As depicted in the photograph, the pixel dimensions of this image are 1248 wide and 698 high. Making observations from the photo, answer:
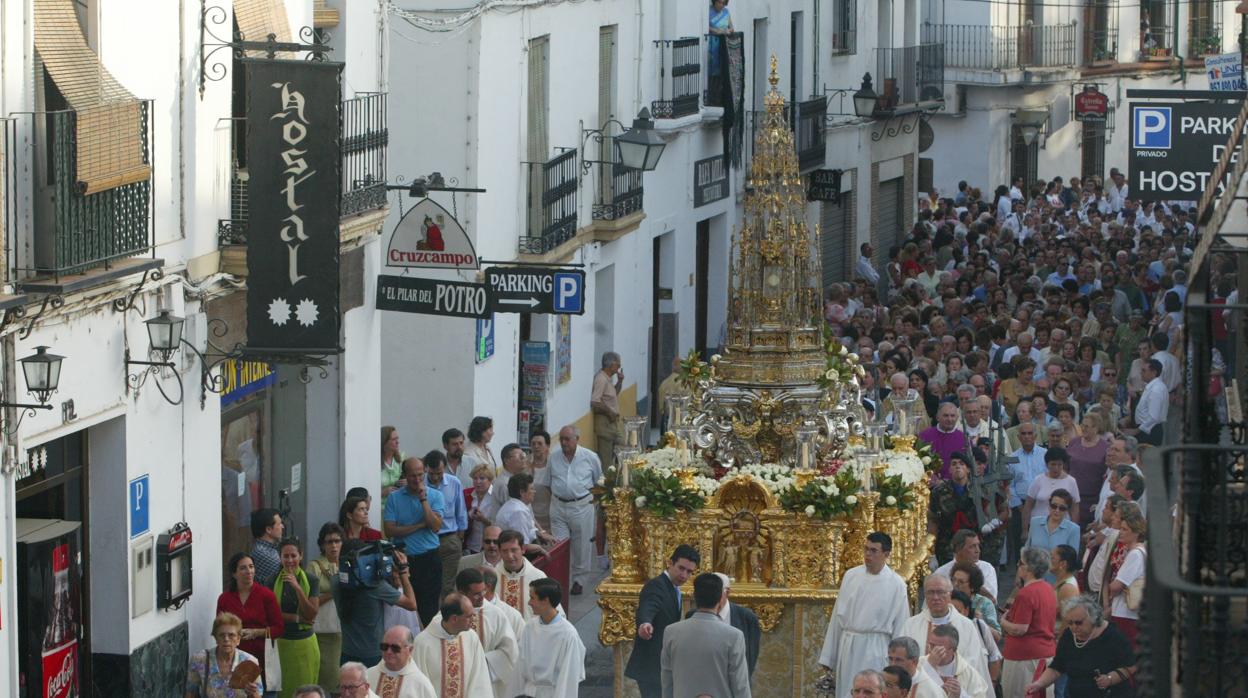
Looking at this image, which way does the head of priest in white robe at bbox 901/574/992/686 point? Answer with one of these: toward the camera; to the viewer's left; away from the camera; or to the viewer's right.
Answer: toward the camera

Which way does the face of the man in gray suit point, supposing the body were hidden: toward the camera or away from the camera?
away from the camera

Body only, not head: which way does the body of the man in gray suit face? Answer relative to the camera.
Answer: away from the camera

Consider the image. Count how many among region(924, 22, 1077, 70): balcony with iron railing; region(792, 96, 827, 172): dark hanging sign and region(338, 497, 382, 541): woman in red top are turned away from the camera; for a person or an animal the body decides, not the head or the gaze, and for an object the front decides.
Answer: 0

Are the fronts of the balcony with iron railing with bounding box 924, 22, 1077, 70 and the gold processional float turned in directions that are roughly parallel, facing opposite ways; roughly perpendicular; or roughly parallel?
roughly parallel

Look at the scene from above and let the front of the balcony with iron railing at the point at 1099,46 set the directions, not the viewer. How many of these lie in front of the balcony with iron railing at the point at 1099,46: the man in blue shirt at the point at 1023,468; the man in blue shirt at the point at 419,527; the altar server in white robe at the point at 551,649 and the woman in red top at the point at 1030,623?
4

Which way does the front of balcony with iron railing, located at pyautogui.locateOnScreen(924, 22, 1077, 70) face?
toward the camera

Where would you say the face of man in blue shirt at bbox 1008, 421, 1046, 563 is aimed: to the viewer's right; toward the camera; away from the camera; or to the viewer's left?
toward the camera

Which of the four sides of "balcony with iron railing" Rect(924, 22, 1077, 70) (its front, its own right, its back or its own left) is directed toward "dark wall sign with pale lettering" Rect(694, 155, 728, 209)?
front

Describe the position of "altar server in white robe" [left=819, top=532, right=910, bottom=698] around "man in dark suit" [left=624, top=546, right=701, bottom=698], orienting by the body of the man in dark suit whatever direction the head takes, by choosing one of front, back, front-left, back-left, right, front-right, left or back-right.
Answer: front-left

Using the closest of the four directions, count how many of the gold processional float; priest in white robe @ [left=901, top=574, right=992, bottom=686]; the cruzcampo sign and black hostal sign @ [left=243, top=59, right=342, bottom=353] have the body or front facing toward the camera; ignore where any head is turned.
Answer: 4

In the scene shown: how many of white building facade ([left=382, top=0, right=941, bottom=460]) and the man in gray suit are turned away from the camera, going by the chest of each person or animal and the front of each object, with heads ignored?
1

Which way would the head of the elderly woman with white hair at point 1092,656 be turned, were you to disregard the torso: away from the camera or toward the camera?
toward the camera

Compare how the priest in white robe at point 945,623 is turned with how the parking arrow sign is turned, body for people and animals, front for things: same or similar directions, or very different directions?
same or similar directions

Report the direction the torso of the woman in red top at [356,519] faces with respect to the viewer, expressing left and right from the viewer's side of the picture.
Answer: facing the viewer and to the right of the viewer

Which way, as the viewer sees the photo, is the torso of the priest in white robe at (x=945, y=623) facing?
toward the camera
